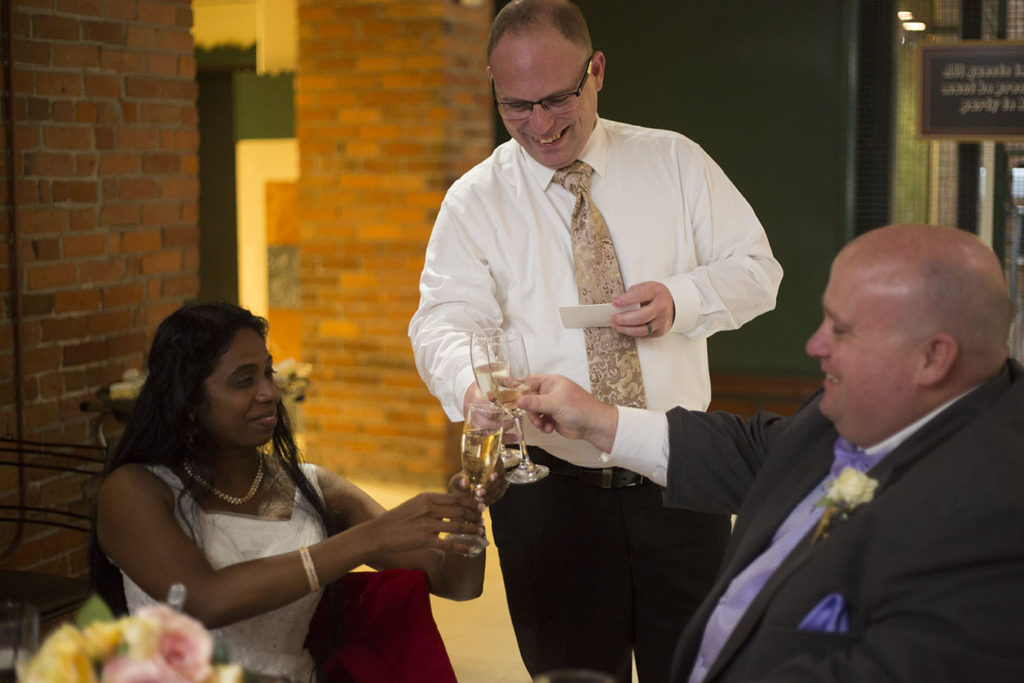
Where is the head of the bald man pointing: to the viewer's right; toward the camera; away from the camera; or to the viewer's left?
to the viewer's left

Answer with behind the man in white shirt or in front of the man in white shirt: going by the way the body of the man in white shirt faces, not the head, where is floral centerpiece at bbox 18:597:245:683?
in front

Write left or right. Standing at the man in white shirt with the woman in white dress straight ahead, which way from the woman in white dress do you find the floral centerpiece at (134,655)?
left

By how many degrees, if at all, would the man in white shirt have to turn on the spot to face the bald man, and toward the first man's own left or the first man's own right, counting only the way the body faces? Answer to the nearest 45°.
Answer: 0° — they already face them

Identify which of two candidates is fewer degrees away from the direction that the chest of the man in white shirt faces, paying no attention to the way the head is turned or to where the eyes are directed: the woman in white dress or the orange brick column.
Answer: the woman in white dress

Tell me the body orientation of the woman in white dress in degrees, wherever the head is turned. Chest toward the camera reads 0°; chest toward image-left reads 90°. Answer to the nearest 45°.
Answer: approximately 315°

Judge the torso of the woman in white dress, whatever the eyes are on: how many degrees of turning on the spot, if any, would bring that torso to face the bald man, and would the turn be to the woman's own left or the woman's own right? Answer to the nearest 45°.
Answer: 0° — they already face them

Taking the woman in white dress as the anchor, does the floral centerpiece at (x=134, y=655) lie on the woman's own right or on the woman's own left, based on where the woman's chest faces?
on the woman's own right

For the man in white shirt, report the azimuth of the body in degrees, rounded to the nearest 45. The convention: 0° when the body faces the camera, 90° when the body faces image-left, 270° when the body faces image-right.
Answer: approximately 0°

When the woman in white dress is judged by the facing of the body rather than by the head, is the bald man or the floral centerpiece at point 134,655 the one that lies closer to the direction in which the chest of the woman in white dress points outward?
the bald man
